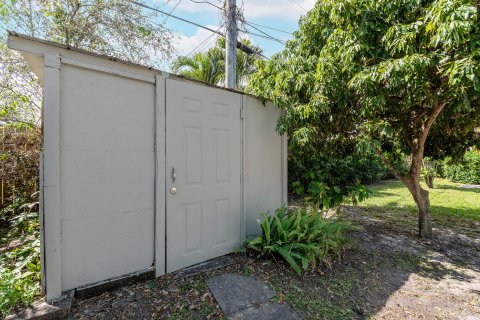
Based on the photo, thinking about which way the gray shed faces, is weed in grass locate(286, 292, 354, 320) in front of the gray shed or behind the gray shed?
in front

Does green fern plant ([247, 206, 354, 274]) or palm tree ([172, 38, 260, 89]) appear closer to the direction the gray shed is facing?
the green fern plant

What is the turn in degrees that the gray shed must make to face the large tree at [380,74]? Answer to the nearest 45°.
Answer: approximately 45° to its left

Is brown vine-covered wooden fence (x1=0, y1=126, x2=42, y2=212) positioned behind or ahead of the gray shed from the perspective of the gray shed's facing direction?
behind

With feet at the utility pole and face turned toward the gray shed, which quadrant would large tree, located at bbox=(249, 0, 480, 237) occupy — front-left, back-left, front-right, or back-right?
front-left

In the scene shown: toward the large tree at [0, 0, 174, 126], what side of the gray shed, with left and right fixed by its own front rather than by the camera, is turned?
back

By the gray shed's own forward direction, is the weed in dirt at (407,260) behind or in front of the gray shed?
in front
